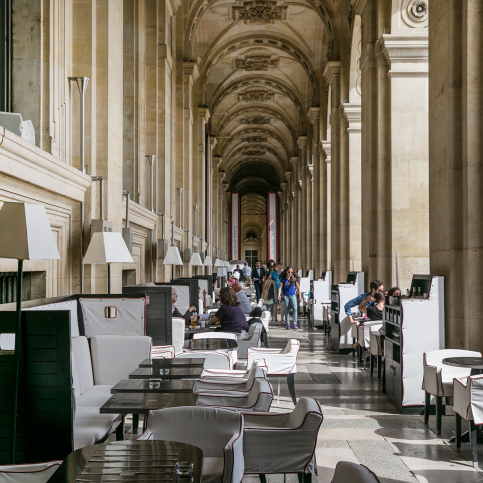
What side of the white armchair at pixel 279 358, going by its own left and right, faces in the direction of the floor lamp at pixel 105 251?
front

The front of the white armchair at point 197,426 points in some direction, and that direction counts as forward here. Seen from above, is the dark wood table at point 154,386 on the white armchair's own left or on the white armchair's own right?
on the white armchair's own right

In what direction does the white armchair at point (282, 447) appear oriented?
to the viewer's left

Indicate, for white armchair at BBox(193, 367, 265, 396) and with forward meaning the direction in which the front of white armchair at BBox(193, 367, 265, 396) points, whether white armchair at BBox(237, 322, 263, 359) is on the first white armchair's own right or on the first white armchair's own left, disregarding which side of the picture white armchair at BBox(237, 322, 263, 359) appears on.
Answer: on the first white armchair's own right

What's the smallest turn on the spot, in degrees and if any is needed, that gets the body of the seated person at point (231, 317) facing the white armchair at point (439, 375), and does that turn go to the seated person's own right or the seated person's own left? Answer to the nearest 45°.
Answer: approximately 180°

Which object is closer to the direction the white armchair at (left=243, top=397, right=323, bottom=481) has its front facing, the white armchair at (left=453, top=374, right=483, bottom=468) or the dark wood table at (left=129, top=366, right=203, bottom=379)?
the dark wood table

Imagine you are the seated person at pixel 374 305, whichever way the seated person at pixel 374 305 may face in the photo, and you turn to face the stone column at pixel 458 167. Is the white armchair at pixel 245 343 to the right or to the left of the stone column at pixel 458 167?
right

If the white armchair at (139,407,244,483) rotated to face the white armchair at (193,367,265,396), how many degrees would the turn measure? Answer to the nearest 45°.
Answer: approximately 135° to its right

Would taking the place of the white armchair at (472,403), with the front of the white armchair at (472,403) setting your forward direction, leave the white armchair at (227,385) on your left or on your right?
on your left

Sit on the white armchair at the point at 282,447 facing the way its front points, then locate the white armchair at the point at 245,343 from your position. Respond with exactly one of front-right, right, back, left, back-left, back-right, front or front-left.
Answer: right

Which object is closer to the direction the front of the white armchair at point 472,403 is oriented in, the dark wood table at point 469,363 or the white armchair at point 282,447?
the dark wood table

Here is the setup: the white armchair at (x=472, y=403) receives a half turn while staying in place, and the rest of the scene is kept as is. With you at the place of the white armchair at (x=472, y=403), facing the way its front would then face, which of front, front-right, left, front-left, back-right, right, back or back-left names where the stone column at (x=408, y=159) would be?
back-left

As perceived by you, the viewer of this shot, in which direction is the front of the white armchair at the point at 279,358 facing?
facing to the left of the viewer

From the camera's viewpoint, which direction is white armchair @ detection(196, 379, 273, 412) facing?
to the viewer's left

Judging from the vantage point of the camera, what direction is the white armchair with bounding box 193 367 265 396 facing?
facing to the left of the viewer

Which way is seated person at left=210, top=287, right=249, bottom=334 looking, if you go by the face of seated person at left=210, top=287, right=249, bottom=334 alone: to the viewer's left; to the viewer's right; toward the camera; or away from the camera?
away from the camera
